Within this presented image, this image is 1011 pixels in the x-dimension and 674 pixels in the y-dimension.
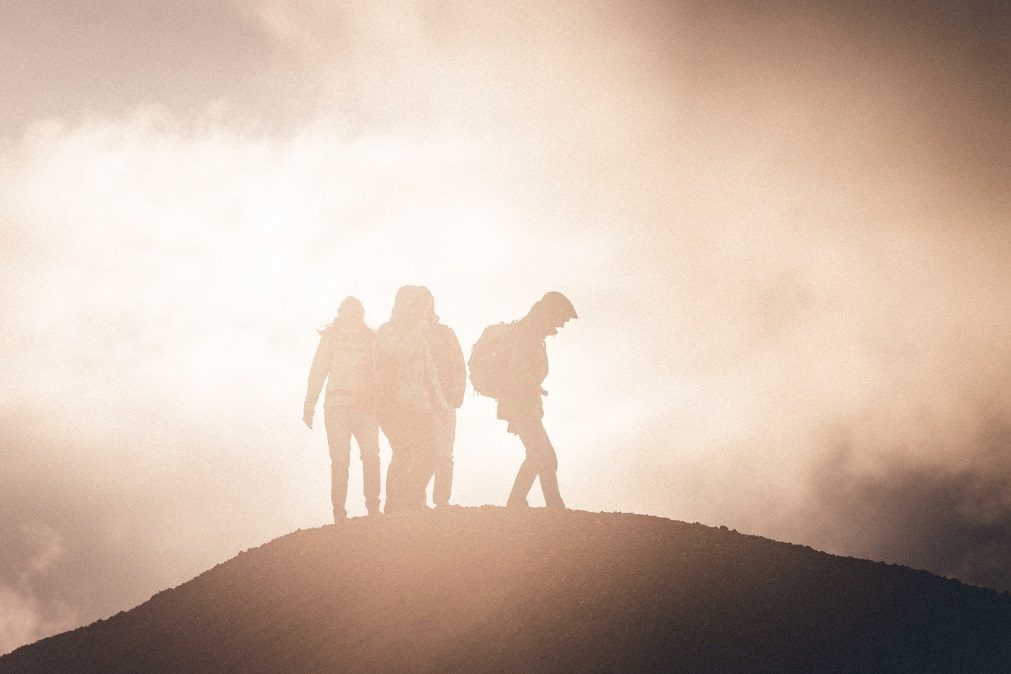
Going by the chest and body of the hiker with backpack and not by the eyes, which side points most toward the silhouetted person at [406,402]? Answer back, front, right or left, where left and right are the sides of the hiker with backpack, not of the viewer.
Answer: back

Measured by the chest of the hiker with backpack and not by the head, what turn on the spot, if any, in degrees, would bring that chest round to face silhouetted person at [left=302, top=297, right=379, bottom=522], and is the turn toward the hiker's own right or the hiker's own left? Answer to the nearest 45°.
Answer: approximately 180°

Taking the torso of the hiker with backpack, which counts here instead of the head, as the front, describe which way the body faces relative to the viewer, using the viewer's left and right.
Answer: facing to the right of the viewer

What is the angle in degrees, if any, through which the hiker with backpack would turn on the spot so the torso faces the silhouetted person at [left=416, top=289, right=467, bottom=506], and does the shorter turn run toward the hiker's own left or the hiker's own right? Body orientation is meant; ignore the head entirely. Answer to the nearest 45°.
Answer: approximately 135° to the hiker's own left
